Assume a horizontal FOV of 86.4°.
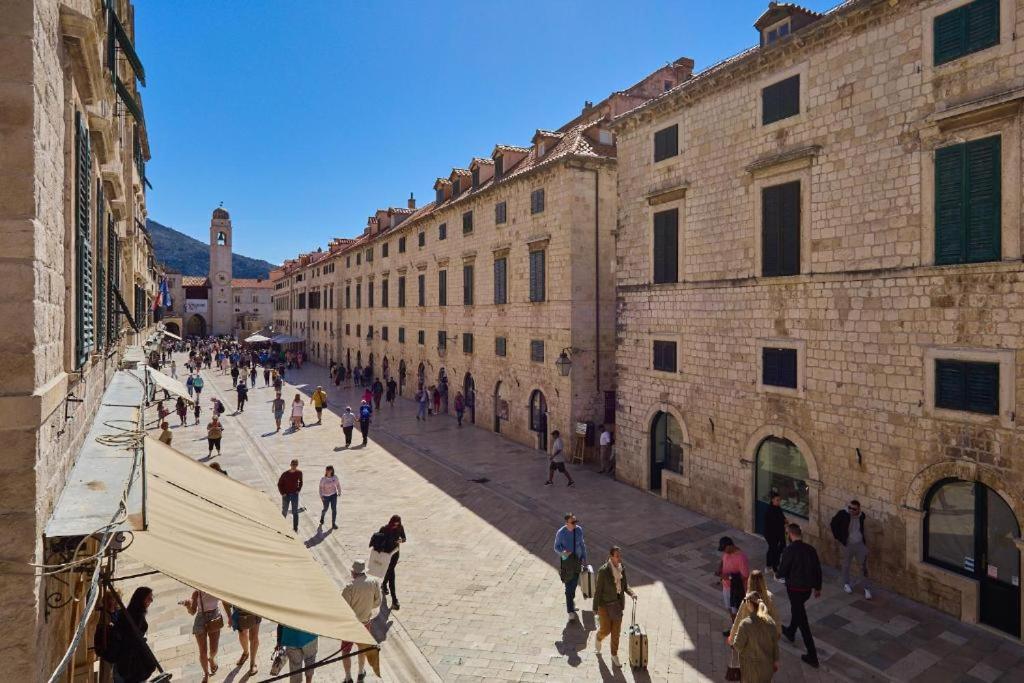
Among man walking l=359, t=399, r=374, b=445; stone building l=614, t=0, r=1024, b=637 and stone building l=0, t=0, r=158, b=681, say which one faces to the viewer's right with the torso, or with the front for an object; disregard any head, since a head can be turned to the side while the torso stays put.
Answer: stone building l=0, t=0, r=158, b=681

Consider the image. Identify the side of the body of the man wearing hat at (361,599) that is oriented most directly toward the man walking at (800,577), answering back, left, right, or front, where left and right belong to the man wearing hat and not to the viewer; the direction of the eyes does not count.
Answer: right

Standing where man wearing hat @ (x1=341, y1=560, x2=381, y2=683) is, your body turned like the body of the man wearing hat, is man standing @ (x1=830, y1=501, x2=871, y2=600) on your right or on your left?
on your right

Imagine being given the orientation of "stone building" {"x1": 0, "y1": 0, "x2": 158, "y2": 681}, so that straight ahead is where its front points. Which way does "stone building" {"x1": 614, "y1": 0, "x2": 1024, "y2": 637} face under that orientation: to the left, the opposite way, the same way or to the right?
the opposite way

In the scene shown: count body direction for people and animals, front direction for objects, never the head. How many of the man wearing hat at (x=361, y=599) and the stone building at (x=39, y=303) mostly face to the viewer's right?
1

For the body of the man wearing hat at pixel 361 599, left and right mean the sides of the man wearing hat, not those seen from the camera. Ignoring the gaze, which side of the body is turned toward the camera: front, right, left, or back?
back

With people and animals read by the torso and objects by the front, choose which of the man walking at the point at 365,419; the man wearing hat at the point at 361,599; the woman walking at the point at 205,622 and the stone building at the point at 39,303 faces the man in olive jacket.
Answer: the stone building

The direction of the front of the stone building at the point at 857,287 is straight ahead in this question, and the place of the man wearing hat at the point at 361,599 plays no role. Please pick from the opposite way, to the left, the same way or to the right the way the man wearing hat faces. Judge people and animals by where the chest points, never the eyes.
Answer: to the right

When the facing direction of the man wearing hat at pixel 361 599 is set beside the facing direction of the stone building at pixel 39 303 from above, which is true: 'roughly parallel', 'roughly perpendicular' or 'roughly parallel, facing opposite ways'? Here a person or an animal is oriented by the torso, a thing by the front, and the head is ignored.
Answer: roughly perpendicular

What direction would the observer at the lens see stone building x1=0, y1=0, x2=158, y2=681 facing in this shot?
facing to the right of the viewer
